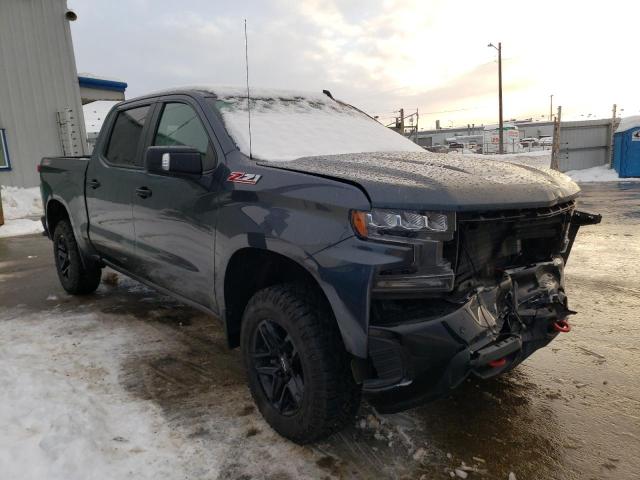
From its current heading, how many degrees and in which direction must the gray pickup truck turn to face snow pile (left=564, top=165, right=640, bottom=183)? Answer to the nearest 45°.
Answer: approximately 90° to its left

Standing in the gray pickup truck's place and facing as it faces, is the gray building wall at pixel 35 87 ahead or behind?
behind

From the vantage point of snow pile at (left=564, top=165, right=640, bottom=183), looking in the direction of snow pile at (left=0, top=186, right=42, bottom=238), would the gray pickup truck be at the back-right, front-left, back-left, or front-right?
front-left

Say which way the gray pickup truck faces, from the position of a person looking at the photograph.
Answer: facing the viewer and to the right of the viewer

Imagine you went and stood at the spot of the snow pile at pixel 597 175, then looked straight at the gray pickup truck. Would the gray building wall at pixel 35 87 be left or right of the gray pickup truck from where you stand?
right

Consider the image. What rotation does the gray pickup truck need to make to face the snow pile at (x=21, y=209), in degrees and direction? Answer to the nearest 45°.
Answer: approximately 180°
